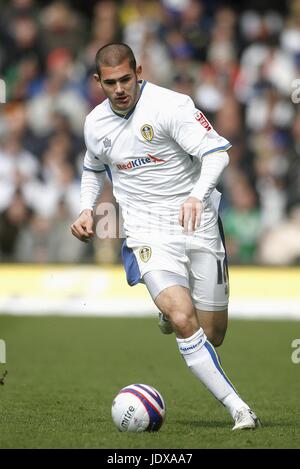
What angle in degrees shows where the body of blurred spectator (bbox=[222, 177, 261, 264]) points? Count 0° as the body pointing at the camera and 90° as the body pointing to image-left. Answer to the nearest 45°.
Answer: approximately 0°

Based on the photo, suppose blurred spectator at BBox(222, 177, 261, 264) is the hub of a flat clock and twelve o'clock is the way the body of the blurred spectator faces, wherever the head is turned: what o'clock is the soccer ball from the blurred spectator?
The soccer ball is roughly at 12 o'clock from the blurred spectator.
